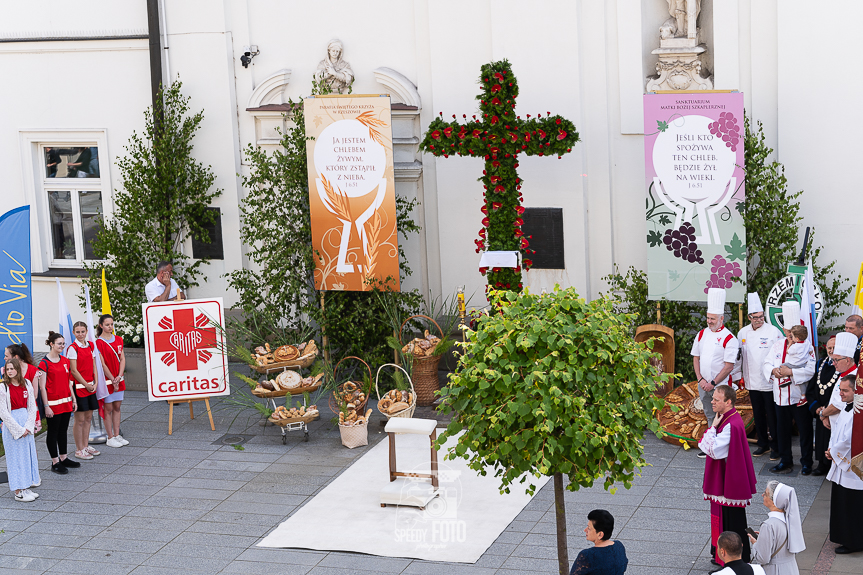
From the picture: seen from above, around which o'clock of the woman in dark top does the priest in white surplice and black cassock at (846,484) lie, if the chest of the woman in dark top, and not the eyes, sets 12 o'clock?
The priest in white surplice and black cassock is roughly at 3 o'clock from the woman in dark top.

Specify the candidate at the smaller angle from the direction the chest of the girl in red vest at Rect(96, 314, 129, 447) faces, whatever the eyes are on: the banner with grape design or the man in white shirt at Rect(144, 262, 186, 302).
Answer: the banner with grape design

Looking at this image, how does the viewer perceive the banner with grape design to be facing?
facing the viewer

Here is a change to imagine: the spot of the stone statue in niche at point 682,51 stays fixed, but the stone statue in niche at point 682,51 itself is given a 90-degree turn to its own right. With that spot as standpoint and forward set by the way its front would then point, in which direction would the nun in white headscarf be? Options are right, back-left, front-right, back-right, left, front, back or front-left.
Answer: left

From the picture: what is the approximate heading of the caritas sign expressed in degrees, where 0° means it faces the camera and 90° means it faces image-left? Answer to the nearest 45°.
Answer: approximately 0°

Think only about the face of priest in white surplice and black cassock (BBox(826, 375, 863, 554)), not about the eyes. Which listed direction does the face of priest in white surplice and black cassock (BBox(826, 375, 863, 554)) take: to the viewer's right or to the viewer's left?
to the viewer's left

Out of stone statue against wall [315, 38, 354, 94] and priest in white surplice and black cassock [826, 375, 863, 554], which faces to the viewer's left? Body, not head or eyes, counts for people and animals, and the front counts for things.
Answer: the priest in white surplice and black cassock

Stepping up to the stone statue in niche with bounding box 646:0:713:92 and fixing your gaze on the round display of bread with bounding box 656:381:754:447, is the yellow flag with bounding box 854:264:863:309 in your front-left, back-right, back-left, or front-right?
front-left

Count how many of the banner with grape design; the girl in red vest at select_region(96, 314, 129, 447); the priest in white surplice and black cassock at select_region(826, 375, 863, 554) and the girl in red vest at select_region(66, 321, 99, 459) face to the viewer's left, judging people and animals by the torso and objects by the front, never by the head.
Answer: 1

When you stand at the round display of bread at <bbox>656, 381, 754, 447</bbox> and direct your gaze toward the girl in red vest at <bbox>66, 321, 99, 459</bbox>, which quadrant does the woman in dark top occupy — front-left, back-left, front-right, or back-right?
front-left

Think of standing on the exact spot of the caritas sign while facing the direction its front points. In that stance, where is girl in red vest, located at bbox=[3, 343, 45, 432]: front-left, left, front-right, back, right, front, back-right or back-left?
front-right

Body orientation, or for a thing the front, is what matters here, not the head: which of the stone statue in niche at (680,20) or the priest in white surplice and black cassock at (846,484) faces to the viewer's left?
the priest in white surplice and black cassock

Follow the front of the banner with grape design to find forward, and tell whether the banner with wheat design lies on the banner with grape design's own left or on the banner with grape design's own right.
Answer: on the banner with grape design's own right

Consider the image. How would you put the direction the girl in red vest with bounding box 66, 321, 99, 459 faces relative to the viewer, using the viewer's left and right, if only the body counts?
facing the viewer and to the right of the viewer

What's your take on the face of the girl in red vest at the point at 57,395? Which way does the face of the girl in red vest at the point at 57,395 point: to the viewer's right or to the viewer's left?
to the viewer's right

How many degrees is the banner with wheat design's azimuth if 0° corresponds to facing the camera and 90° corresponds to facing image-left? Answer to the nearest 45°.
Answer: approximately 0°

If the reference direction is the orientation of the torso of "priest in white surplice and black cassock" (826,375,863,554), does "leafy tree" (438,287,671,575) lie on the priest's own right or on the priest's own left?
on the priest's own left

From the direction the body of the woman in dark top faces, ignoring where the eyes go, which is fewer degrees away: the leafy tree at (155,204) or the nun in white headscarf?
the leafy tree

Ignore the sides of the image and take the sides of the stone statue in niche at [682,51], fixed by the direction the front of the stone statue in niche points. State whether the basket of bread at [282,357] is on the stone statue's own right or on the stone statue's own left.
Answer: on the stone statue's own right

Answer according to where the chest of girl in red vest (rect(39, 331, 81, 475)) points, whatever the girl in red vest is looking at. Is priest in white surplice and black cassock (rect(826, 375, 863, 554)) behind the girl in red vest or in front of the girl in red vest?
in front
